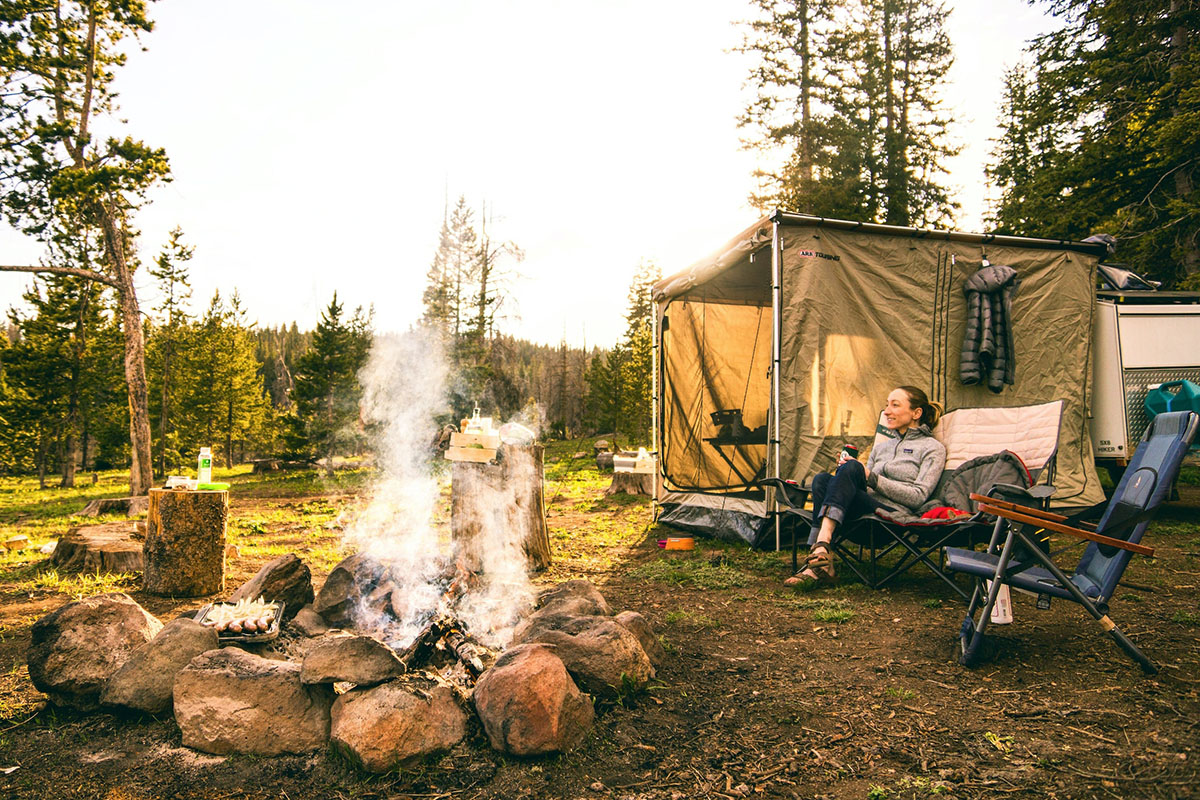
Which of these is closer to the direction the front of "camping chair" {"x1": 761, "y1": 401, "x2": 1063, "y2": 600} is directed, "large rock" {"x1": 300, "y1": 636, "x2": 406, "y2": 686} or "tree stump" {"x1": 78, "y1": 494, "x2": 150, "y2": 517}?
the large rock

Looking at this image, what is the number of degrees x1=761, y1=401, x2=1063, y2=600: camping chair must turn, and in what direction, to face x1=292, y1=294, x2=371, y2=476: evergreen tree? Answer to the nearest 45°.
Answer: approximately 90° to its right

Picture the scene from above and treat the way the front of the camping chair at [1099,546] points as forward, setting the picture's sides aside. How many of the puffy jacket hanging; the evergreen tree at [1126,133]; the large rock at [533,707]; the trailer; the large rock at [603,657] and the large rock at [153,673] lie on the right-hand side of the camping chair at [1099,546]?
3

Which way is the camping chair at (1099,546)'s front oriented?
to the viewer's left

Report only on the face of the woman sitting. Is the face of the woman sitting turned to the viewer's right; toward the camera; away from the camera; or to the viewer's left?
to the viewer's left

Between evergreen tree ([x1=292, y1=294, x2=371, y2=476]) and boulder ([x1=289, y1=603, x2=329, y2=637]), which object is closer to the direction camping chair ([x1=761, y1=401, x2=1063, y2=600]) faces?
the boulder

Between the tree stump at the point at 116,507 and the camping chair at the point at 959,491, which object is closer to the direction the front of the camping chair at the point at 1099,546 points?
the tree stump

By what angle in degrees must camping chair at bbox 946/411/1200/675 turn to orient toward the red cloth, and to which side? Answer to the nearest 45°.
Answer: approximately 45° to its right

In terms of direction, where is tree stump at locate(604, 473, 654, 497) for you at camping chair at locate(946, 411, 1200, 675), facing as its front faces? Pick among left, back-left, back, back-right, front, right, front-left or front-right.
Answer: front-right

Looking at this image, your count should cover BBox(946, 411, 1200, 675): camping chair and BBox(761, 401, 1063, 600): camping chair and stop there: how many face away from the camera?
0
